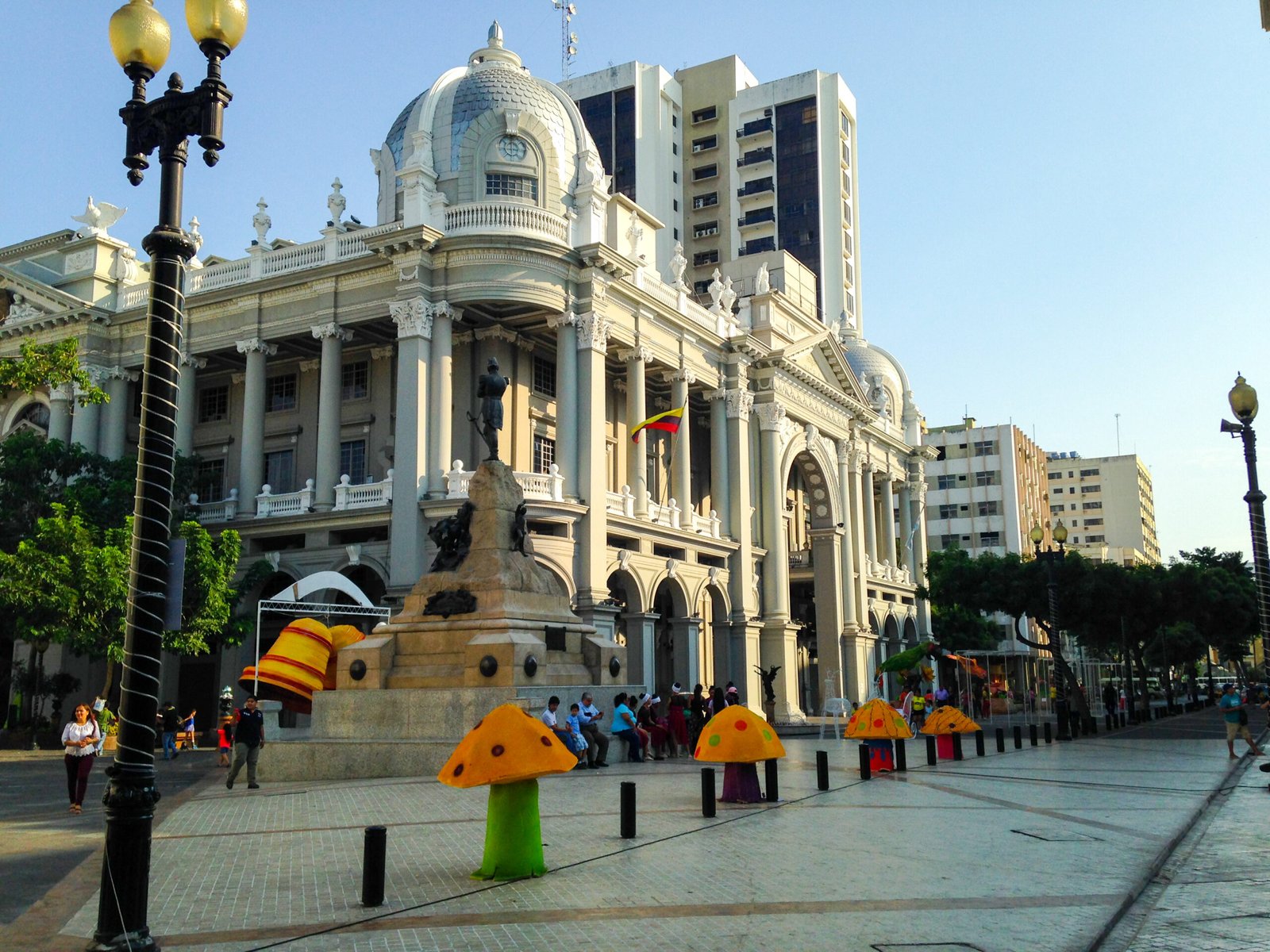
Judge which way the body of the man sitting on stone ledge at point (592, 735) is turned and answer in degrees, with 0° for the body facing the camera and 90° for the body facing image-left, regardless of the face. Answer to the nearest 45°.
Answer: approximately 315°

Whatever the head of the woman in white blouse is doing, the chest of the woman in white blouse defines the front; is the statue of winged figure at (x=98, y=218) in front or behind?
behind

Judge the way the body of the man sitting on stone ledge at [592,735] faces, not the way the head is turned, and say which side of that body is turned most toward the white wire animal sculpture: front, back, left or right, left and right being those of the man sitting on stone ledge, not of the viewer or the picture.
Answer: left

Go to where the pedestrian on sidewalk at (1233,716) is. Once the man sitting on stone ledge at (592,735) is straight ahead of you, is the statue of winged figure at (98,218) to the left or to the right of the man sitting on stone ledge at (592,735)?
right

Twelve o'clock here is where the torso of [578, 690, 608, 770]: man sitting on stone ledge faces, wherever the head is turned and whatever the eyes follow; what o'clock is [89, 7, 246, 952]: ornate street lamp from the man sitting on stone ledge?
The ornate street lamp is roughly at 2 o'clock from the man sitting on stone ledge.

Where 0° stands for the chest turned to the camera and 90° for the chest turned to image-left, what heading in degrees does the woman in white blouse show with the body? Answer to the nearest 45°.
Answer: approximately 0°

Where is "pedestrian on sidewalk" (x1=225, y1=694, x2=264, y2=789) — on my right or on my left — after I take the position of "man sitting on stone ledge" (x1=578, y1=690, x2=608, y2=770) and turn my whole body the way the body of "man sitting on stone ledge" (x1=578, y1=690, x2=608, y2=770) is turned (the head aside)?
on my right

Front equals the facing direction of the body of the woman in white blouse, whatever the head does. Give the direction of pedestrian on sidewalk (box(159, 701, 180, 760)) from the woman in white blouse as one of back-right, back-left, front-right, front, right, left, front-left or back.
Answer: back
